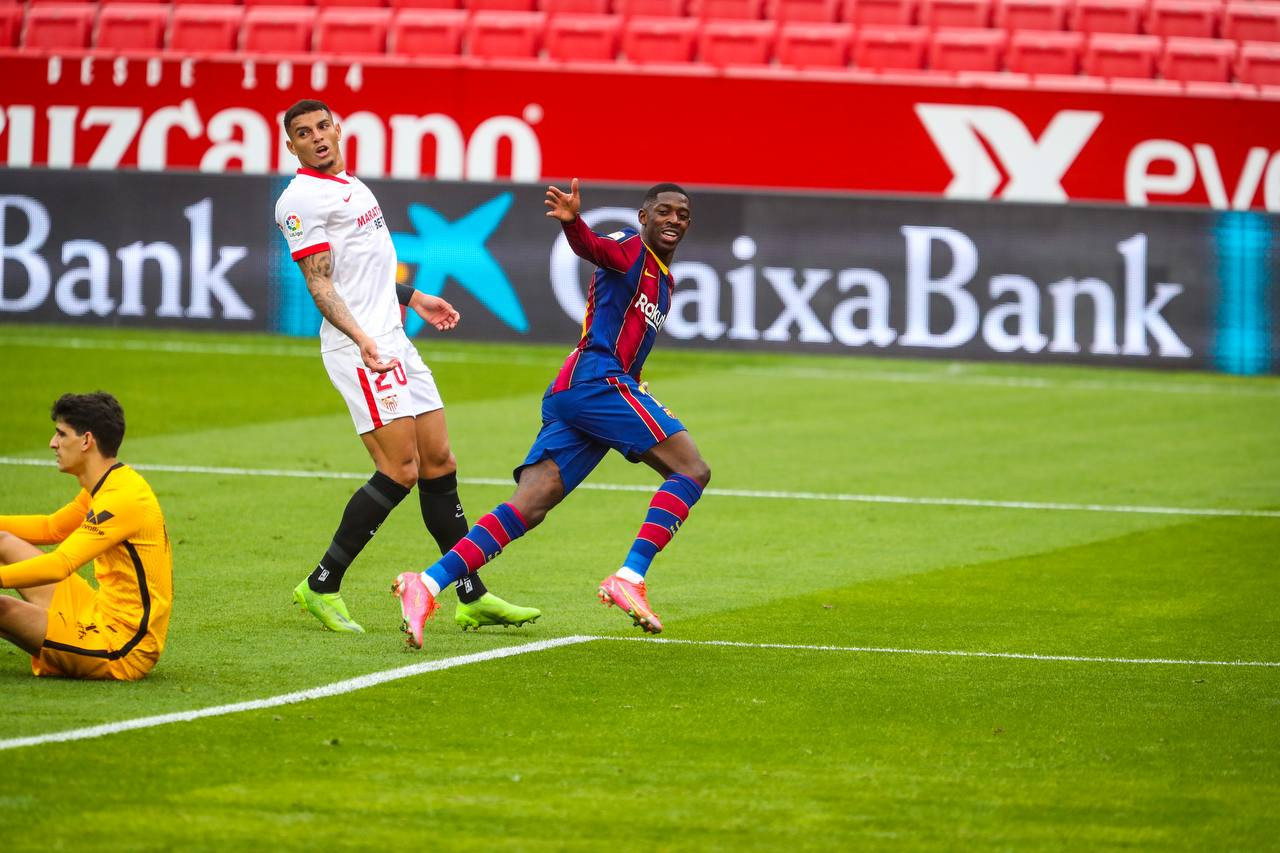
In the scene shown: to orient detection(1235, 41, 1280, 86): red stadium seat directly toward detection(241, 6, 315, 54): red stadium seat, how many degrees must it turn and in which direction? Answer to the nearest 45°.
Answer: approximately 90° to its right

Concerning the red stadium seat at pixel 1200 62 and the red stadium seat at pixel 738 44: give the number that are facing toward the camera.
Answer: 2

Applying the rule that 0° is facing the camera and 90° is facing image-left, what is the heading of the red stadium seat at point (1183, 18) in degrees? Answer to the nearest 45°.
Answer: approximately 0°

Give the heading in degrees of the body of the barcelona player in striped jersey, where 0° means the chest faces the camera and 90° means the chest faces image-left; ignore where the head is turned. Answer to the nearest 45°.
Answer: approximately 315°

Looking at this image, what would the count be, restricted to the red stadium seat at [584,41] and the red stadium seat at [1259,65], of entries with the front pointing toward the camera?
2

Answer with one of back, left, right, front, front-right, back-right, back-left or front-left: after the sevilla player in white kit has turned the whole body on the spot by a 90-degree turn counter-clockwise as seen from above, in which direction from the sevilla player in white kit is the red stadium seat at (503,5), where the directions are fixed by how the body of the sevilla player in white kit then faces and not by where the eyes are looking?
front-left

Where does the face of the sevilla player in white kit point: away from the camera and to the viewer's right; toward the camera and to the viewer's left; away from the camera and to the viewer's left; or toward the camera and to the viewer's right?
toward the camera and to the viewer's right

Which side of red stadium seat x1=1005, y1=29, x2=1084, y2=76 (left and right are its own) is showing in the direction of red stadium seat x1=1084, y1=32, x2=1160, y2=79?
left

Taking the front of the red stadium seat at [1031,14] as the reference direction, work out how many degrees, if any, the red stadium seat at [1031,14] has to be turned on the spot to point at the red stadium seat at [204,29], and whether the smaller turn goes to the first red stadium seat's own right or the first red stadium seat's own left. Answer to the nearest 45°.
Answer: approximately 90° to the first red stadium seat's own right
